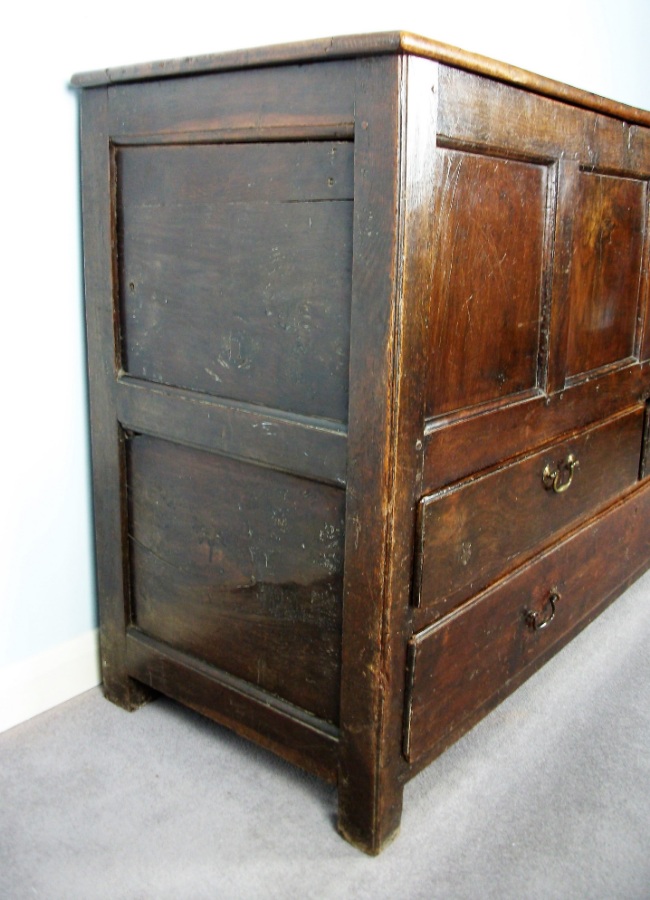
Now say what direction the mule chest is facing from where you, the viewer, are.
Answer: facing the viewer and to the right of the viewer
